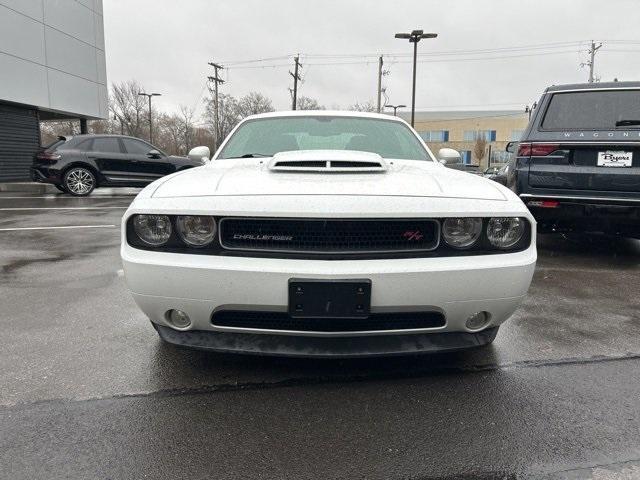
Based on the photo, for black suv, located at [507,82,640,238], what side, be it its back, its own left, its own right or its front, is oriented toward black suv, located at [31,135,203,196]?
left

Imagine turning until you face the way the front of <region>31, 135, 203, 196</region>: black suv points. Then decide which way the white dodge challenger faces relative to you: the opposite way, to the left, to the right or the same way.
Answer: to the right

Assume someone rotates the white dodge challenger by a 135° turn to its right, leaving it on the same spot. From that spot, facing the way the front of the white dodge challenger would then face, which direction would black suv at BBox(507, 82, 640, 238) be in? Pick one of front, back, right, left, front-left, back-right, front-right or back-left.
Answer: right

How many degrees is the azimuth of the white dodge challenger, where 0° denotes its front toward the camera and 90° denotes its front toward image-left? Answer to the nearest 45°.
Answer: approximately 0°

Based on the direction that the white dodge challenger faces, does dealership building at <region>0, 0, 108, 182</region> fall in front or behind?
behind

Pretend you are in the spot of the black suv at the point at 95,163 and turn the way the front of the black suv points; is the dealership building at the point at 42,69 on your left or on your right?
on your left

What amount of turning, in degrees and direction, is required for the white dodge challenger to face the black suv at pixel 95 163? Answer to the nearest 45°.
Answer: approximately 135° to its right

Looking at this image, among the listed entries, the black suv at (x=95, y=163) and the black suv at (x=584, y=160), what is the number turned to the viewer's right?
1

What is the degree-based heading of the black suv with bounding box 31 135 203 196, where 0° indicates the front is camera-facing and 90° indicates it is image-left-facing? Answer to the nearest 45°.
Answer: approximately 270°

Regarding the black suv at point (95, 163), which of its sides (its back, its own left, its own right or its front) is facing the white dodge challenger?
right

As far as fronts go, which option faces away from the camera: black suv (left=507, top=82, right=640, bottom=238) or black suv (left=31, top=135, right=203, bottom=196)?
the black suv (left=507, top=82, right=640, bottom=238)

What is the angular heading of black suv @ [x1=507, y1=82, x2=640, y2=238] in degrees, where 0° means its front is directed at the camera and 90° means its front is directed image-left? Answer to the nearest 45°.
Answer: approximately 180°
